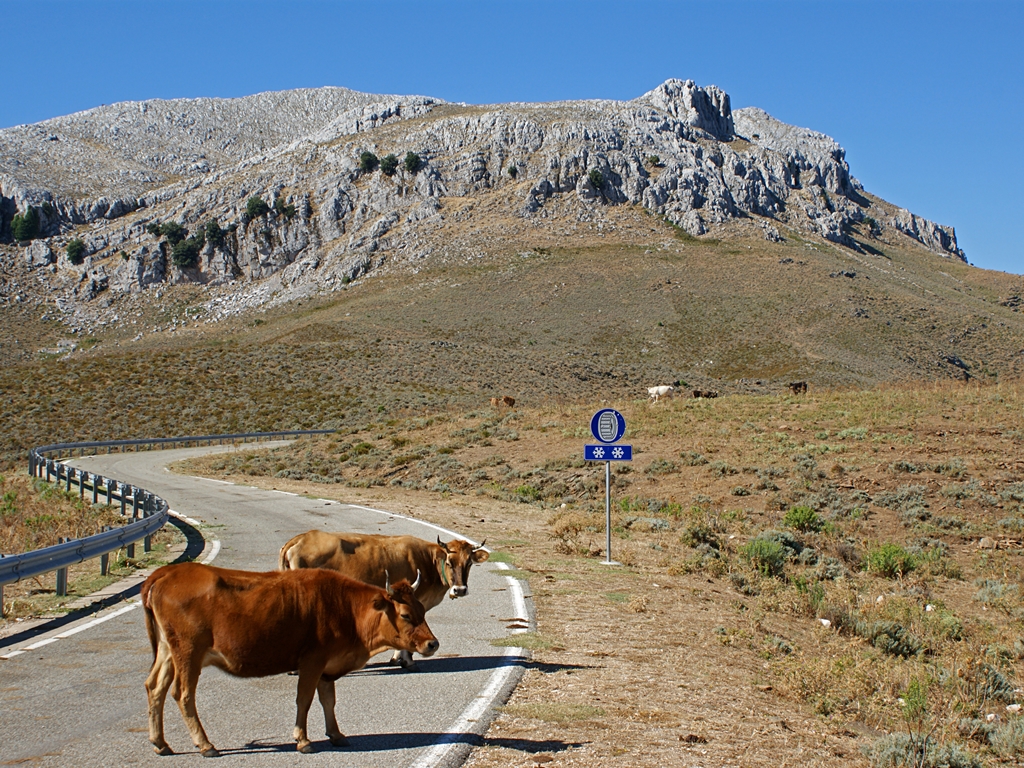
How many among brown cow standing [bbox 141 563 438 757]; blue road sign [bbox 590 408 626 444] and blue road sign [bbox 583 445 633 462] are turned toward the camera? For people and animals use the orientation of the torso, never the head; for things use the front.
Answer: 2

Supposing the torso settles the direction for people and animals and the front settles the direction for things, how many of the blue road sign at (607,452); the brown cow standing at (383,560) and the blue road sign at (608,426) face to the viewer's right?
1

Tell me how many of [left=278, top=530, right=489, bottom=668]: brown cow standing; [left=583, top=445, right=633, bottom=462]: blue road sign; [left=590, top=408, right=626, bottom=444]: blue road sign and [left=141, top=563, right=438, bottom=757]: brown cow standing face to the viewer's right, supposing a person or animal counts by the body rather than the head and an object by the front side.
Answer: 2

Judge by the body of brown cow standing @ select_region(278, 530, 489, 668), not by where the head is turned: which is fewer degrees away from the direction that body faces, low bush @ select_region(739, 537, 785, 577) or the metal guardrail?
the low bush

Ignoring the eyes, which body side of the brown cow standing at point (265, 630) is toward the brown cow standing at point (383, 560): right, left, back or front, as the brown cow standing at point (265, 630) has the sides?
left

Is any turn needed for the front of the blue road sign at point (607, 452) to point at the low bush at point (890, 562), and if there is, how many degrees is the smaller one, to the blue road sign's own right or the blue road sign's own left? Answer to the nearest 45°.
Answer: approximately 90° to the blue road sign's own left

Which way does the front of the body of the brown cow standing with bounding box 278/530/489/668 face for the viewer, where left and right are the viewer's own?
facing to the right of the viewer

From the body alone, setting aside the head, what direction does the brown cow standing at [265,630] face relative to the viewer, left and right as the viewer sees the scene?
facing to the right of the viewer

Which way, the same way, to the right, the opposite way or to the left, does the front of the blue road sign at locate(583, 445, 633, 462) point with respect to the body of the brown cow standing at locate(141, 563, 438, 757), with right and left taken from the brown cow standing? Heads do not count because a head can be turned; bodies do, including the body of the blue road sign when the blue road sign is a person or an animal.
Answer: to the right

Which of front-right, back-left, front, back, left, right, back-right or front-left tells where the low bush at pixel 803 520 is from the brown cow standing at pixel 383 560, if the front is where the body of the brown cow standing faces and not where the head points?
front-left
